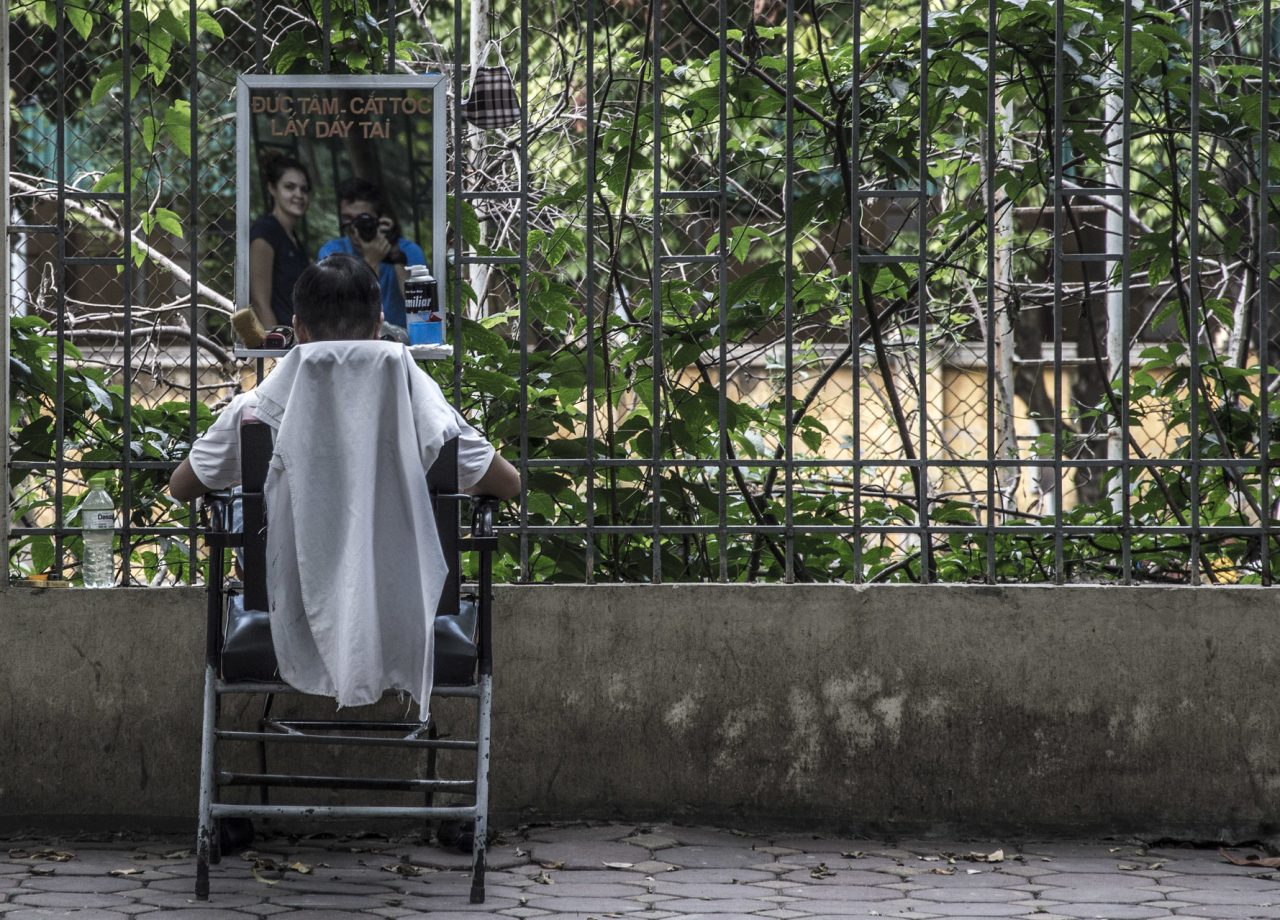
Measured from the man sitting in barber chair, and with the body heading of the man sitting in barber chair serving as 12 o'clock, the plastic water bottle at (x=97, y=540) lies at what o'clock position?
The plastic water bottle is roughly at 11 o'clock from the man sitting in barber chair.

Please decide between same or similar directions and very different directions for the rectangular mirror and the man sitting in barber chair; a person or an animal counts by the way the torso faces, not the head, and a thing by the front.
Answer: very different directions

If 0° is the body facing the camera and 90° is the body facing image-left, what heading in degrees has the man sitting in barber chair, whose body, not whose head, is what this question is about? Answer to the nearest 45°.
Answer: approximately 180°

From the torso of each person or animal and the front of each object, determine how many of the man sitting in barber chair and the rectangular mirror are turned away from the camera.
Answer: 1

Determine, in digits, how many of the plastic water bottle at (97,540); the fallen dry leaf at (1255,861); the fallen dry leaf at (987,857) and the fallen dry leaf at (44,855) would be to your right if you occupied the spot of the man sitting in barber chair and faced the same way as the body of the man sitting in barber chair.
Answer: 2

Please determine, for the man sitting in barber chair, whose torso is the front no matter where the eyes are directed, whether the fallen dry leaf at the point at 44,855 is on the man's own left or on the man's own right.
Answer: on the man's own left

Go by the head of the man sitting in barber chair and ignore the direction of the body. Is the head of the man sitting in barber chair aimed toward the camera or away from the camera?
away from the camera

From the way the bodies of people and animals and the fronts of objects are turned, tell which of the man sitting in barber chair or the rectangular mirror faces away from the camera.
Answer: the man sitting in barber chair

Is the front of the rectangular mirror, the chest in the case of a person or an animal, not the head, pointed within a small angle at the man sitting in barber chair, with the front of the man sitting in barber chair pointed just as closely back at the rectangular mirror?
yes

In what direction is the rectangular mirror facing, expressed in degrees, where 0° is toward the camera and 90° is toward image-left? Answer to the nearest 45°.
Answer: approximately 0°

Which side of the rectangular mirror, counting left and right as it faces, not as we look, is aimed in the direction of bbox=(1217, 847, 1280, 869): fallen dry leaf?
left
